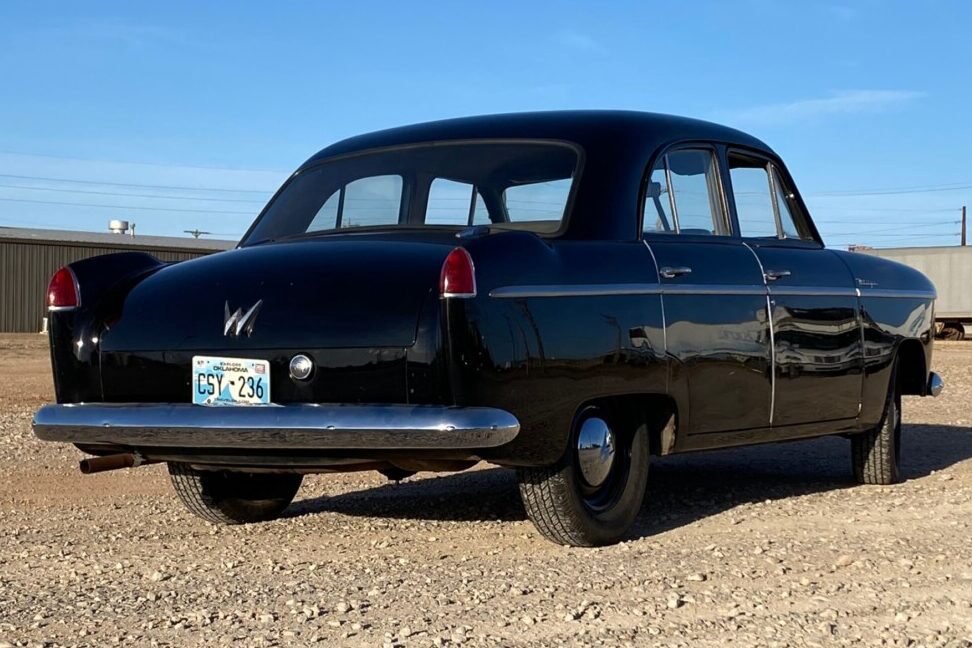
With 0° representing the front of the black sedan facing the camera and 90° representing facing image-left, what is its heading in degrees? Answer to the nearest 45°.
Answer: approximately 225°

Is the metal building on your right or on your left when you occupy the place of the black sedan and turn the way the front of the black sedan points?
on your left
